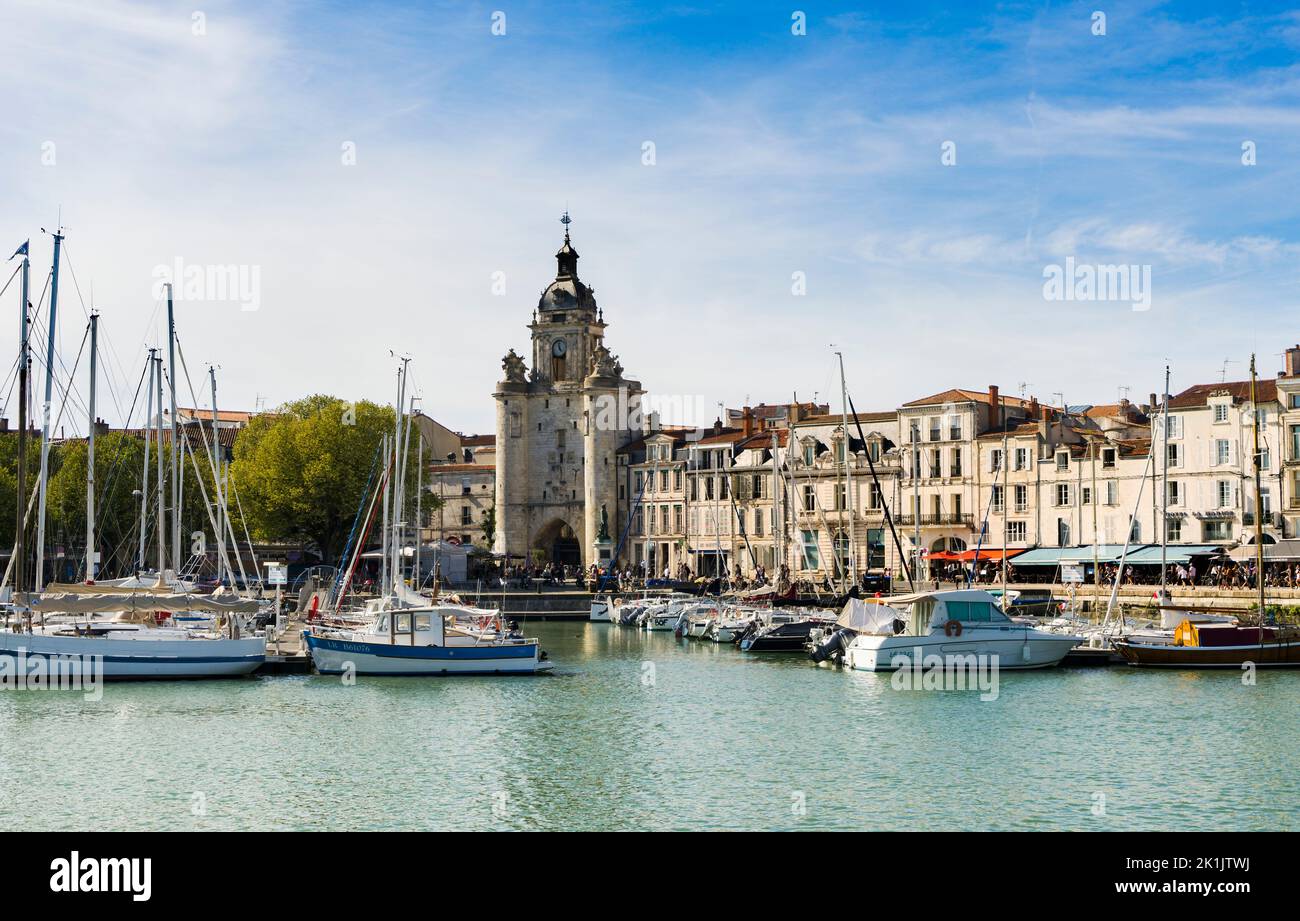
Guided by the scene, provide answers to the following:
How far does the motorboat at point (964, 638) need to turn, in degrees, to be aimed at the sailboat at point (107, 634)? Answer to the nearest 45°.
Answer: approximately 180°

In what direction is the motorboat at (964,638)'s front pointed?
to the viewer's right
